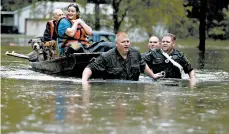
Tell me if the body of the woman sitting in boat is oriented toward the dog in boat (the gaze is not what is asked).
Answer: no

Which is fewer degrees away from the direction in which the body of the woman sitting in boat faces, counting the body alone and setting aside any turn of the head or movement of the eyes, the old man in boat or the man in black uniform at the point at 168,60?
the man in black uniform

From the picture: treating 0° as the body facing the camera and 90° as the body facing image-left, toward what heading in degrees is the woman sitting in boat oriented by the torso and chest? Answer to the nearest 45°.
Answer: approximately 315°

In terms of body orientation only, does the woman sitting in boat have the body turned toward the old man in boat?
no

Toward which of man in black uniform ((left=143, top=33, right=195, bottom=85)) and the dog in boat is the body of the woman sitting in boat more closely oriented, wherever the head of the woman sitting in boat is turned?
the man in black uniform

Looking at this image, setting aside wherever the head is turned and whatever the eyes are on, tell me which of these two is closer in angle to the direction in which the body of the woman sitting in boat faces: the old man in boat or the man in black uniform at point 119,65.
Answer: the man in black uniform

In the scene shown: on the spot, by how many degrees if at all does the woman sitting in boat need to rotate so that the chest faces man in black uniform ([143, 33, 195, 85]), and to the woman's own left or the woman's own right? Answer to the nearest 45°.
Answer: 0° — they already face them
